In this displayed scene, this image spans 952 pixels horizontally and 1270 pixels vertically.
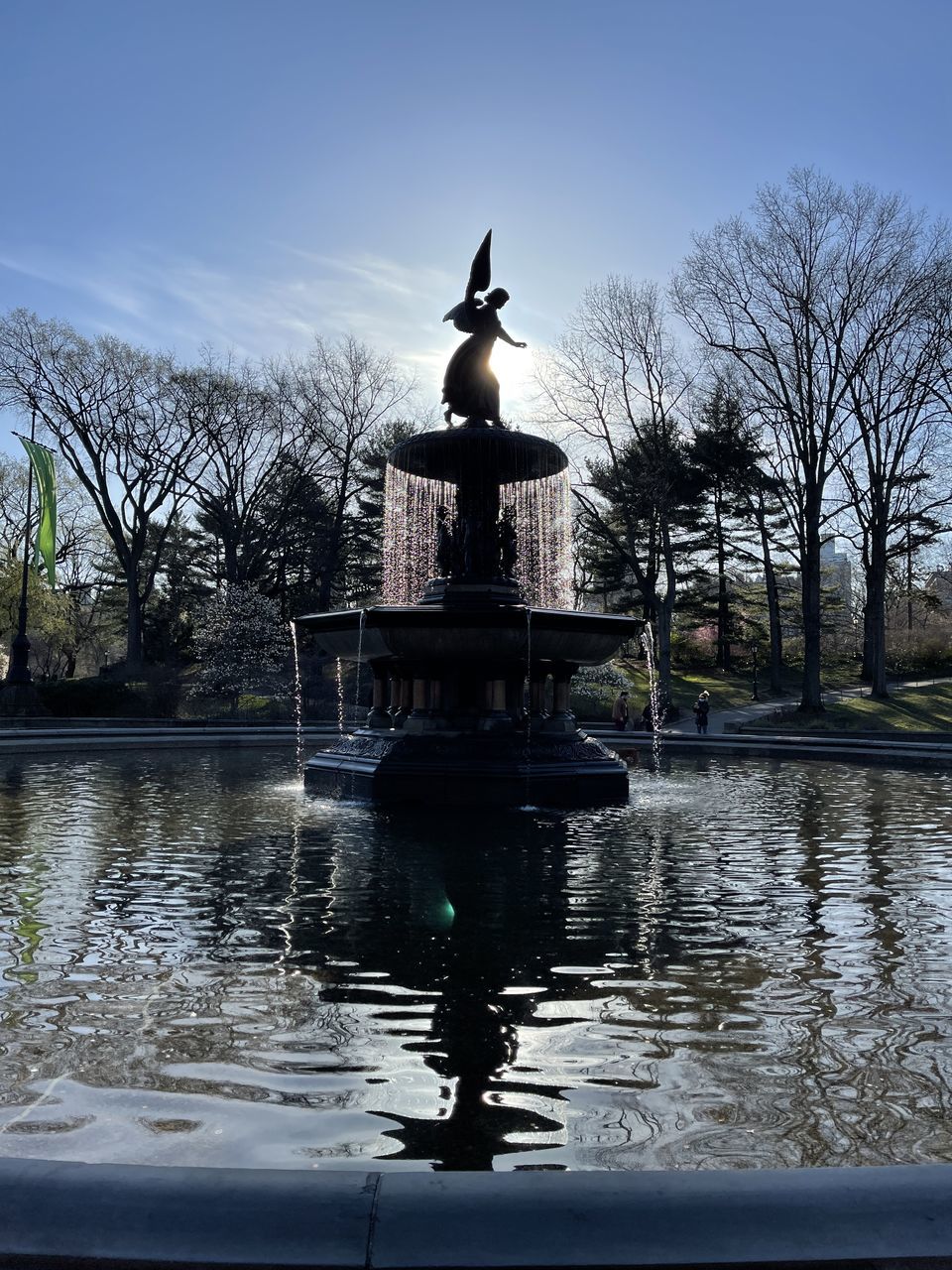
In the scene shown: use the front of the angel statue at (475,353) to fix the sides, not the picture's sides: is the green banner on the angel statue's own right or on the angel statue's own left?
on the angel statue's own left

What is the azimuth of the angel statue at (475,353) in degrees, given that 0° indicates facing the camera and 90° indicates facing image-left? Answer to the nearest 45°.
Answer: approximately 270°
